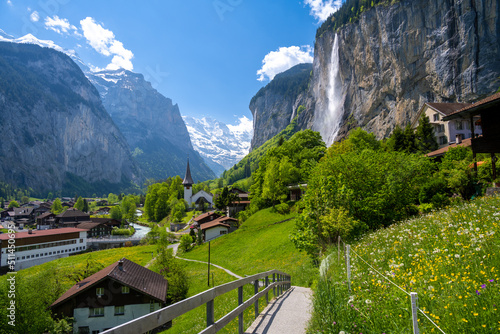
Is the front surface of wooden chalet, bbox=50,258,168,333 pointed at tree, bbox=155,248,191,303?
no

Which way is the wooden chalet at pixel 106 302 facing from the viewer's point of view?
toward the camera
